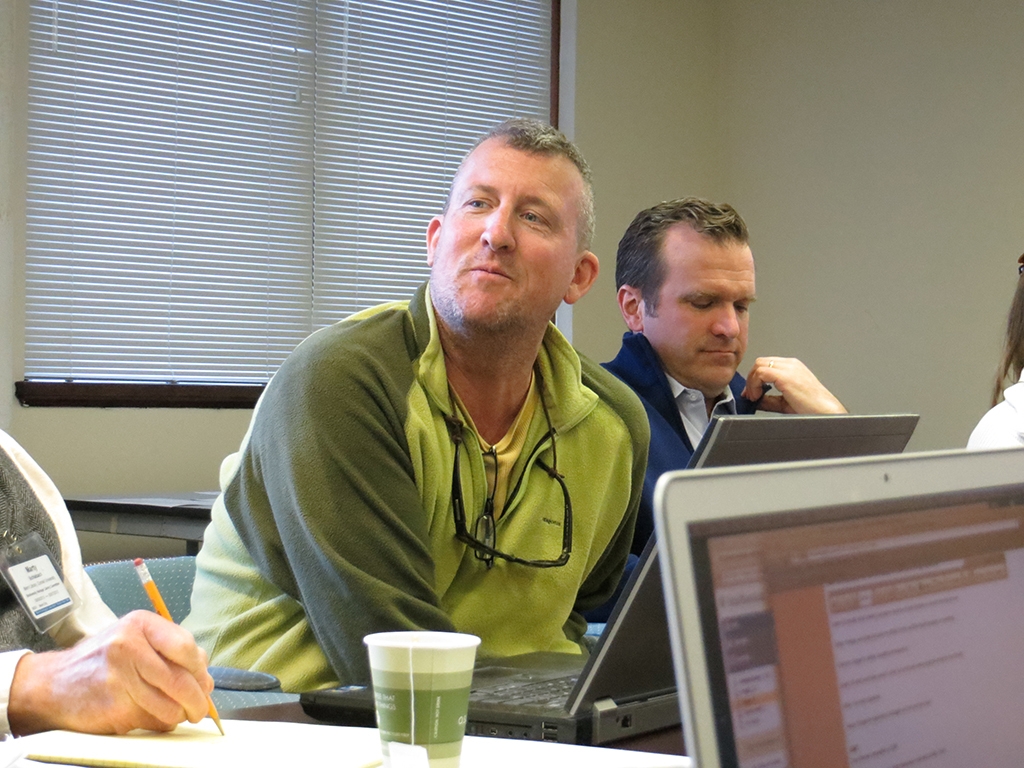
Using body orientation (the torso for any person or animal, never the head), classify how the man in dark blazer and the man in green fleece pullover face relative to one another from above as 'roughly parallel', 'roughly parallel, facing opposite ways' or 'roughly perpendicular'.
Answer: roughly parallel

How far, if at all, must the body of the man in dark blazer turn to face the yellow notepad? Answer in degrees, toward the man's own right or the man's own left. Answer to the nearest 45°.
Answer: approximately 45° to the man's own right

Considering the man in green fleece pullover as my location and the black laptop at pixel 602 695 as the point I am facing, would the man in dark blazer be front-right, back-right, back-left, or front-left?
back-left

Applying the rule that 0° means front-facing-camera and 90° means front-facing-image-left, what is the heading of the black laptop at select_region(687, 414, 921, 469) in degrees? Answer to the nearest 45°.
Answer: approximately 135°

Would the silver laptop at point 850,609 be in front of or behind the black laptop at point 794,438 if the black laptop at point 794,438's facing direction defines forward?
behind

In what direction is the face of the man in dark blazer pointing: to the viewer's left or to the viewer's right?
to the viewer's right

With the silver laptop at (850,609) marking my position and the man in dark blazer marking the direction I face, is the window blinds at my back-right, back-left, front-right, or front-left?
front-left

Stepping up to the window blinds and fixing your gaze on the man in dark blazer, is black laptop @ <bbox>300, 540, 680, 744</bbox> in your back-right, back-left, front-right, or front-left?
front-right

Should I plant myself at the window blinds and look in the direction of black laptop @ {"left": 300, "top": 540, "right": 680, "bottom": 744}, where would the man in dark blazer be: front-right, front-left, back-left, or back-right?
front-left

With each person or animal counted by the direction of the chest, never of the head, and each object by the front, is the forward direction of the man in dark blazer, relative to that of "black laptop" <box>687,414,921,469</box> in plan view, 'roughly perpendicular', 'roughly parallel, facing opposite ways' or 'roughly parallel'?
roughly parallel, facing opposite ways

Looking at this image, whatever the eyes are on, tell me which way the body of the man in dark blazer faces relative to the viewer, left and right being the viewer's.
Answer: facing the viewer and to the right of the viewer

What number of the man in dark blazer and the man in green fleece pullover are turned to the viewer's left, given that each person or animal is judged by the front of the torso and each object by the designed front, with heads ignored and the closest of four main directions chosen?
0

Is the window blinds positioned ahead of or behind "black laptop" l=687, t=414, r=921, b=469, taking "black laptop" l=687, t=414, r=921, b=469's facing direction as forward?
ahead

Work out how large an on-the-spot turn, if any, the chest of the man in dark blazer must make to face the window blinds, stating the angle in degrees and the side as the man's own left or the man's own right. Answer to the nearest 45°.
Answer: approximately 180°

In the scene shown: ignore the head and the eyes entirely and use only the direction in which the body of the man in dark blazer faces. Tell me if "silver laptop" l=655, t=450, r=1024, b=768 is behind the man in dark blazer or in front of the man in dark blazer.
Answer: in front
